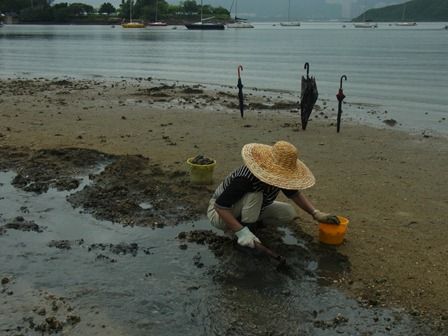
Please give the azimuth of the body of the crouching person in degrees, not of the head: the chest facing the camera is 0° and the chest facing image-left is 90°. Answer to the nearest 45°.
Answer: approximately 315°

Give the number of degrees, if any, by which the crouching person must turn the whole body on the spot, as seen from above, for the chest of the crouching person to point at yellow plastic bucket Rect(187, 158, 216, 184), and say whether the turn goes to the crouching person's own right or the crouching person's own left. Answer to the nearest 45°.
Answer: approximately 135° to the crouching person's own left

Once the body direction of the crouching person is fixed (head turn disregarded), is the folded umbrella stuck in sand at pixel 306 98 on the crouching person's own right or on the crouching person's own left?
on the crouching person's own left
